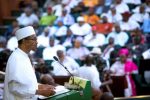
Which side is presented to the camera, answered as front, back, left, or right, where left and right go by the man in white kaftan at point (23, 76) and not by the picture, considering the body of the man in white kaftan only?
right

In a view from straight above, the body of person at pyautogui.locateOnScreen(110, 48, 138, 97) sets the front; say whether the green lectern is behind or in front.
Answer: in front

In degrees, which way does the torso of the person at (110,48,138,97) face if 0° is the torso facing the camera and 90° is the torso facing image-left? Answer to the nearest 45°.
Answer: approximately 45°

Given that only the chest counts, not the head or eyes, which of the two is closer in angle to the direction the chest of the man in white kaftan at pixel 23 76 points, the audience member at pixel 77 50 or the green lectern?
the green lectern

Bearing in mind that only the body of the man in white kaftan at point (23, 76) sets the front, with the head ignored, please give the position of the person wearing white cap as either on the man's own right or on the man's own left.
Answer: on the man's own left

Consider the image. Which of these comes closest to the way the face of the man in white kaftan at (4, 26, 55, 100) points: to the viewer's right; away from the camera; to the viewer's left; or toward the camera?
to the viewer's right

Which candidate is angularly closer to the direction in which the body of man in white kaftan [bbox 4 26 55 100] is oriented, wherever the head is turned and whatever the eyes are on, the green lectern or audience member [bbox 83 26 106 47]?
the green lectern
